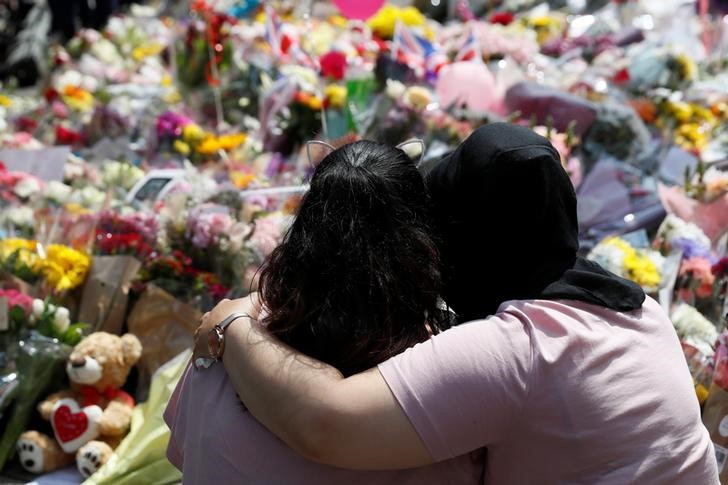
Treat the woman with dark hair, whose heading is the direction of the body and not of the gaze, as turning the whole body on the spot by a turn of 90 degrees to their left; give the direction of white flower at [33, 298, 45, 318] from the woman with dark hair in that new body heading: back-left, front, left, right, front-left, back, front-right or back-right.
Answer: front-right

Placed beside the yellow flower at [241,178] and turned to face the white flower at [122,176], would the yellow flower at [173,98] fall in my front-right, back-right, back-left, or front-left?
front-right

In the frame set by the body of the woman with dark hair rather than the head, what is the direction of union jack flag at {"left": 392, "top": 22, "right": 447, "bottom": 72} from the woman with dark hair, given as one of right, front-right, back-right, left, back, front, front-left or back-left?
front

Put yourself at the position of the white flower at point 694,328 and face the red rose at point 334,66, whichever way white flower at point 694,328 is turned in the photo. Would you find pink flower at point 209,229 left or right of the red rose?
left

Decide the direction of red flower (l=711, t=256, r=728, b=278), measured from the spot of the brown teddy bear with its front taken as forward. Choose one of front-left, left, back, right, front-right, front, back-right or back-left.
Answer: back-left

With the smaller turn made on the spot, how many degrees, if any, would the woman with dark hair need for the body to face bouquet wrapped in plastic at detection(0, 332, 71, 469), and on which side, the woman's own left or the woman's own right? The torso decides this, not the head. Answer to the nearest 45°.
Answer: approximately 45° to the woman's own left

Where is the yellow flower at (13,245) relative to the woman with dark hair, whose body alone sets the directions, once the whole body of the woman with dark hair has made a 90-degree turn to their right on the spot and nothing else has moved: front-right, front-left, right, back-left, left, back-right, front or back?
back-left

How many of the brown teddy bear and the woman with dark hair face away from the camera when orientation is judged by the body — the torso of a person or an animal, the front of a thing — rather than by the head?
1

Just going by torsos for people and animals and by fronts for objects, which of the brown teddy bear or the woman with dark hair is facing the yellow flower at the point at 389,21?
the woman with dark hair

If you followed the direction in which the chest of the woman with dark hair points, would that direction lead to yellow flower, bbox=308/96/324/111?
yes

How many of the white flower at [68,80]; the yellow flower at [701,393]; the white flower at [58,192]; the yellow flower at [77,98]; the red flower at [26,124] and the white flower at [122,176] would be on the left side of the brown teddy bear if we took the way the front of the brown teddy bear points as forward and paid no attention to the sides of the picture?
1

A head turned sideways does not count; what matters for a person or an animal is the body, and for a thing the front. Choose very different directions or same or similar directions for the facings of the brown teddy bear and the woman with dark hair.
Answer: very different directions

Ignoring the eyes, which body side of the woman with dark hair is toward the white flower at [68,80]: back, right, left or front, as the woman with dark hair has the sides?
front

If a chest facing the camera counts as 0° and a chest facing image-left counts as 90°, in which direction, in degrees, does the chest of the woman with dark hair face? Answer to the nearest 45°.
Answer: approximately 180°

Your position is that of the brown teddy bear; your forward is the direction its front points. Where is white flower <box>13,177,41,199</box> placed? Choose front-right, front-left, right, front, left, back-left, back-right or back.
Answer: back-right

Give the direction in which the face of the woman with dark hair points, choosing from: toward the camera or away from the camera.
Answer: away from the camera

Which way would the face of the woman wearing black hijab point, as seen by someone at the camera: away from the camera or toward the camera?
away from the camera

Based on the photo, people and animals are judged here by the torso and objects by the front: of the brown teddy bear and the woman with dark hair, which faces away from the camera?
the woman with dark hair

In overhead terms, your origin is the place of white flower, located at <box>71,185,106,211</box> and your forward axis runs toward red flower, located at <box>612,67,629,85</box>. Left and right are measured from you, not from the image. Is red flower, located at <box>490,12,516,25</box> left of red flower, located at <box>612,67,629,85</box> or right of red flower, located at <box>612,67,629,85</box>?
left

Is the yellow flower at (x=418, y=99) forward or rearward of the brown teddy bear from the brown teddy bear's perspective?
rearward

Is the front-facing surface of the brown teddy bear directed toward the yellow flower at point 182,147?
no

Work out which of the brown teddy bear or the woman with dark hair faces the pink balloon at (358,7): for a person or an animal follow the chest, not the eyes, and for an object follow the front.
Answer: the woman with dark hair

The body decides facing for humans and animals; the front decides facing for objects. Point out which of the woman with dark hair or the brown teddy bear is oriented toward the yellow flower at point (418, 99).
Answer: the woman with dark hair
